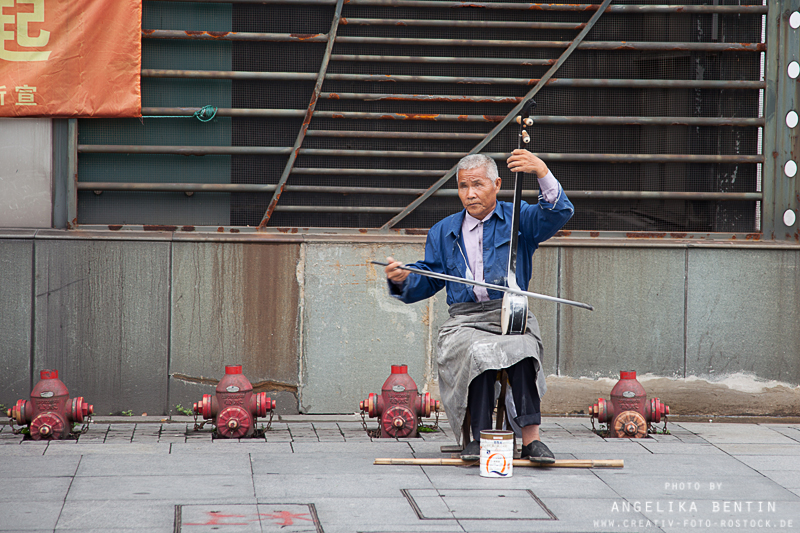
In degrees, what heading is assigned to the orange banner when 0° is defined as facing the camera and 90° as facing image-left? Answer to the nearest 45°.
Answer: approximately 0°

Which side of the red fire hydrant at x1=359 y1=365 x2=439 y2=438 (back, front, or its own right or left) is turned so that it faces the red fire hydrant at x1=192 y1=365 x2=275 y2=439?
right

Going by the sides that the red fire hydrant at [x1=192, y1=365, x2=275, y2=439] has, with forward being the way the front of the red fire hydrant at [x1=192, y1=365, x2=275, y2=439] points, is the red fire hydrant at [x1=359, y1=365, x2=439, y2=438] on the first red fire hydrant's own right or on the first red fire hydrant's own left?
on the first red fire hydrant's own left

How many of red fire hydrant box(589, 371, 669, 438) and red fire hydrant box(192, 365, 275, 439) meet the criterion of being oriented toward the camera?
2

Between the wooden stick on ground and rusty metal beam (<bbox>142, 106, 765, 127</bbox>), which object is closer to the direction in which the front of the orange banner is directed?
the wooden stick on ground

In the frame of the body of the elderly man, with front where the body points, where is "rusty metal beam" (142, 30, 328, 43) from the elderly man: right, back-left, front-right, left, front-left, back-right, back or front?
back-right
